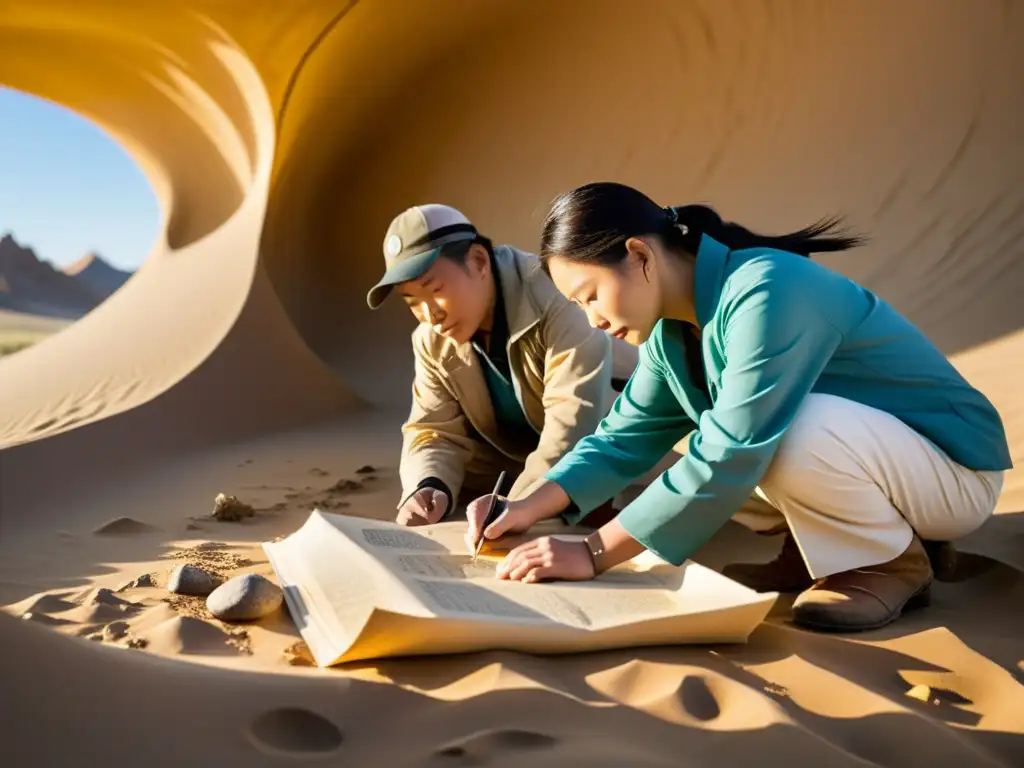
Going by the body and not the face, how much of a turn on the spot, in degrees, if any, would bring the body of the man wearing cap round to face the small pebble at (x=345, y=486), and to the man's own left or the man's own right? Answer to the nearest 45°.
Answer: approximately 90° to the man's own right

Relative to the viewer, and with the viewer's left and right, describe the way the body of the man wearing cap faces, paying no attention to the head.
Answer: facing the viewer and to the left of the viewer

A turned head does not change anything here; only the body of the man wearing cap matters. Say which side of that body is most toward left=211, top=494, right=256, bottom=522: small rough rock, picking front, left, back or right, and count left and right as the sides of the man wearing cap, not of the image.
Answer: right

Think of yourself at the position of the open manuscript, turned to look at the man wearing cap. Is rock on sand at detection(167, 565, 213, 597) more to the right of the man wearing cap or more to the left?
left

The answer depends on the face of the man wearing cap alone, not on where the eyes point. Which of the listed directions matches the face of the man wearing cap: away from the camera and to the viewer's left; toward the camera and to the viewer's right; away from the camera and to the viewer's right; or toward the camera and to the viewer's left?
toward the camera and to the viewer's left

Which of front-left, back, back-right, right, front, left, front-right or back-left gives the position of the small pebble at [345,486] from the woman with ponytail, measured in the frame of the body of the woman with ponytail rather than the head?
front-right

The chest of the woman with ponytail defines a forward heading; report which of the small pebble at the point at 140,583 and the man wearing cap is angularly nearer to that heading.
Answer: the small pebble

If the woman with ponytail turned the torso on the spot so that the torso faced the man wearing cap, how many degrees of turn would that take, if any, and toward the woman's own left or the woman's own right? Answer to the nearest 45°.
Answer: approximately 45° to the woman's own right

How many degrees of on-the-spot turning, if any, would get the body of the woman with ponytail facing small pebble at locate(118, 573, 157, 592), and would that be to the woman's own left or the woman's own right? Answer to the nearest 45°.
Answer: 0° — they already face it

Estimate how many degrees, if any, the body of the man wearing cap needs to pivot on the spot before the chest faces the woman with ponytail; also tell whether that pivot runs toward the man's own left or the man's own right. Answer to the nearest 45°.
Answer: approximately 90° to the man's own left

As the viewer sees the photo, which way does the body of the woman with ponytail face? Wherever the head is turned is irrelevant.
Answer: to the viewer's left

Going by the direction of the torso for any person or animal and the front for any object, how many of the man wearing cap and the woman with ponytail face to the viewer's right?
0
